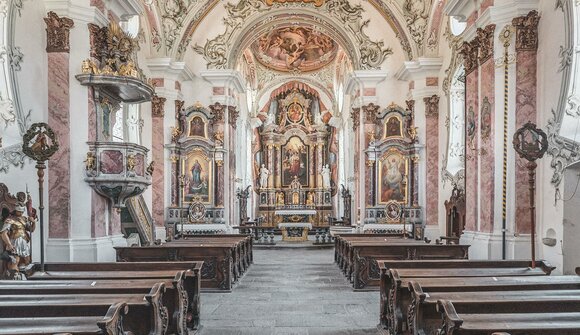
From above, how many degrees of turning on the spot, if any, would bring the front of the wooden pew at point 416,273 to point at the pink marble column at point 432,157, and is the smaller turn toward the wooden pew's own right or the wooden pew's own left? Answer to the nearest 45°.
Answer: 0° — it already faces it

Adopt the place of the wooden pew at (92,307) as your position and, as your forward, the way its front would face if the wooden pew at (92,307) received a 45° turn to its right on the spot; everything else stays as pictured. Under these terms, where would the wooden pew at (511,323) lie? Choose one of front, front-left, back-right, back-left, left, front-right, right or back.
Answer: right

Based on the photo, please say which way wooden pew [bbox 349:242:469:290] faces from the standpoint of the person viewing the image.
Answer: facing away from the viewer

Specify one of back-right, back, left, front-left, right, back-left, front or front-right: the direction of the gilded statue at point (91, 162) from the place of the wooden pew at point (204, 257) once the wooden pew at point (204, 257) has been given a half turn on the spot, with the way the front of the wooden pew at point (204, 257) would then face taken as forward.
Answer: right

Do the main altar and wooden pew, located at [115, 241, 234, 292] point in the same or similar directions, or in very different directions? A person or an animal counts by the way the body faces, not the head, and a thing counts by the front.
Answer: very different directions

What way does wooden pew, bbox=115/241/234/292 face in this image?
away from the camera

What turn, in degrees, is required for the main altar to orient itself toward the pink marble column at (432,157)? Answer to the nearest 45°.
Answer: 0° — it already faces it

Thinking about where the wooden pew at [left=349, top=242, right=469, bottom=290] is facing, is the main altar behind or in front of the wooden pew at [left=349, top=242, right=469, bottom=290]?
in front

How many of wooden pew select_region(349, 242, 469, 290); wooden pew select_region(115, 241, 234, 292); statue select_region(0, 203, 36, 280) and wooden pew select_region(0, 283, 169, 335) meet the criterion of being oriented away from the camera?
3

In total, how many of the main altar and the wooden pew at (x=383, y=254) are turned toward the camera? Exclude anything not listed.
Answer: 1

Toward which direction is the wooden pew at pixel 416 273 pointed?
away from the camera

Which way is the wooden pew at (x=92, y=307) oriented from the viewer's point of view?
away from the camera

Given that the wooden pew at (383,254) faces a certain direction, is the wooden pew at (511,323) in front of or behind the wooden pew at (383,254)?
behind
